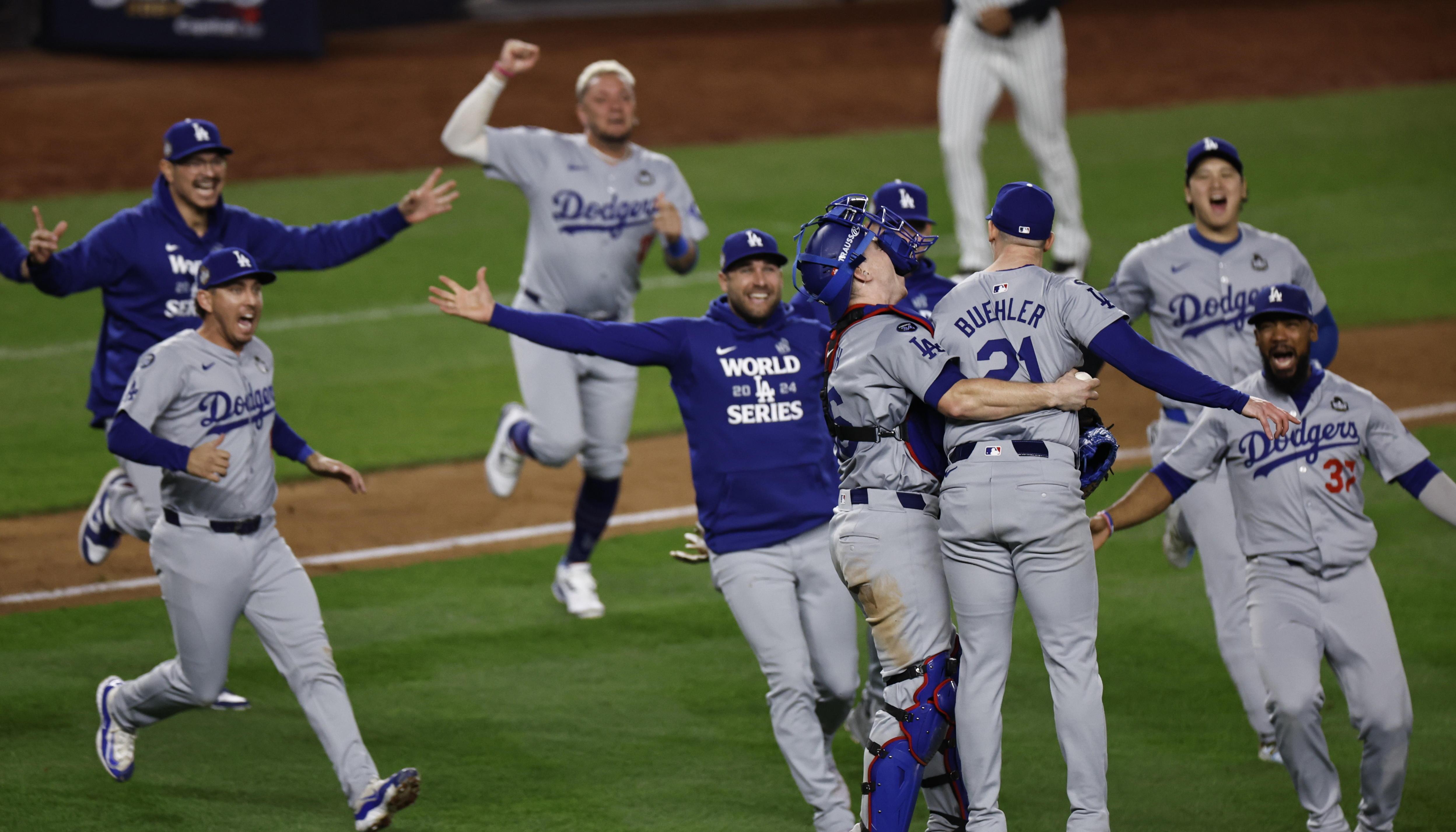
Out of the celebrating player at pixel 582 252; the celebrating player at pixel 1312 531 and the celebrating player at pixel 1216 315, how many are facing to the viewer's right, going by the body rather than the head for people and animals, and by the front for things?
0

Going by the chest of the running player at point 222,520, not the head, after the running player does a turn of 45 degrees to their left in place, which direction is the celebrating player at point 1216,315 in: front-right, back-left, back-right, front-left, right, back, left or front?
front

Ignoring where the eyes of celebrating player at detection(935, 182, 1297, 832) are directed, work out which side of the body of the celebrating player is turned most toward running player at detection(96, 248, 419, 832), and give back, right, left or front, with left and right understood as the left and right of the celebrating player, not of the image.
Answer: left

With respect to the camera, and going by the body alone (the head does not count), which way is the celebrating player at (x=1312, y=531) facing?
toward the camera

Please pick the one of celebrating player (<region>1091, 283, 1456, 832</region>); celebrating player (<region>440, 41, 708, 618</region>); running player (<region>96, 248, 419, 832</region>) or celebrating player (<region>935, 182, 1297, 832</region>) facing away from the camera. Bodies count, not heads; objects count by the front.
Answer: celebrating player (<region>935, 182, 1297, 832</region>)

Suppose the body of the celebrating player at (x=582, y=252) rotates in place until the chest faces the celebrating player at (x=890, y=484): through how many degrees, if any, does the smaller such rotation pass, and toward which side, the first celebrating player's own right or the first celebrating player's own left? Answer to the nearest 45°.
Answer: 0° — they already face them

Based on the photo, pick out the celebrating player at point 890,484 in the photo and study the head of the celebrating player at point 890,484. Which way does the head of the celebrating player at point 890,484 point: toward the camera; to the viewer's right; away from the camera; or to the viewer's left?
to the viewer's right

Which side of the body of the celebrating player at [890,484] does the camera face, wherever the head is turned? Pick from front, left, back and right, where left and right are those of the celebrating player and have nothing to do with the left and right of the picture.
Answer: right

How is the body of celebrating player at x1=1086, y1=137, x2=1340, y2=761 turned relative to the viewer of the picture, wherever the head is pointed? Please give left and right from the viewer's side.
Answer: facing the viewer

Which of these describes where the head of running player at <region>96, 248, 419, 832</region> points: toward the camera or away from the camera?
toward the camera

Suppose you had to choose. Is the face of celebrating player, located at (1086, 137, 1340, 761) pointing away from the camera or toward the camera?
toward the camera

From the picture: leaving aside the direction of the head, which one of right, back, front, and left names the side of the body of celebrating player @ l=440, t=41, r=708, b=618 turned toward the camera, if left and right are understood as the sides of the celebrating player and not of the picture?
front

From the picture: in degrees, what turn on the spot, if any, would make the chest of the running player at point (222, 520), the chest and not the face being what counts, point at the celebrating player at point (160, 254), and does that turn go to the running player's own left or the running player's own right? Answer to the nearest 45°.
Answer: approximately 135° to the running player's own left

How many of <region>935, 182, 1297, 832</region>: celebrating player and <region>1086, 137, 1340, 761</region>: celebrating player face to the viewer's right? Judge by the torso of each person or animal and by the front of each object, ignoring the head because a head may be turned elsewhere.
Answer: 0
